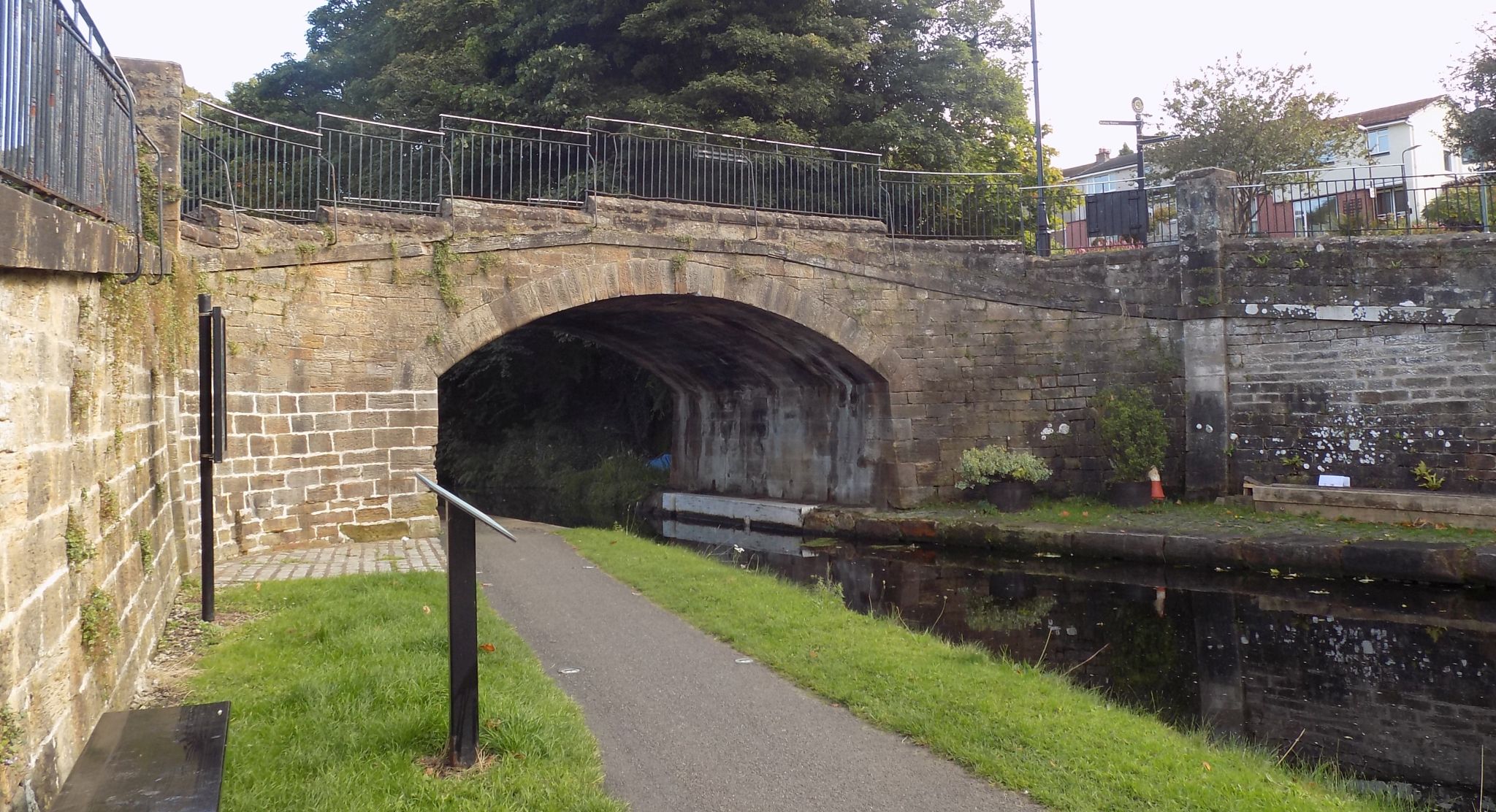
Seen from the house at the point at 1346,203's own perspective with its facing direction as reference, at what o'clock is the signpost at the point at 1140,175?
The signpost is roughly at 1 o'clock from the house.

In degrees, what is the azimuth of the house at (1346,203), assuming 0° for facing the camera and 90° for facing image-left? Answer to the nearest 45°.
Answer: approximately 45°

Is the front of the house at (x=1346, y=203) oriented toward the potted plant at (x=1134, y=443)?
yes

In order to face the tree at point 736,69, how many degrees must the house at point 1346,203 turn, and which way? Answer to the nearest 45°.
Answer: approximately 45° to its right

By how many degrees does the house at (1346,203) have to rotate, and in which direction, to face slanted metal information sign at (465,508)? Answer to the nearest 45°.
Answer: approximately 45° to its left

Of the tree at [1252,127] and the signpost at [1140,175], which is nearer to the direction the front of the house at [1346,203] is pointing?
the signpost

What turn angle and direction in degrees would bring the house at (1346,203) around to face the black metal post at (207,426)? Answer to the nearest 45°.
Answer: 0° — it already faces it

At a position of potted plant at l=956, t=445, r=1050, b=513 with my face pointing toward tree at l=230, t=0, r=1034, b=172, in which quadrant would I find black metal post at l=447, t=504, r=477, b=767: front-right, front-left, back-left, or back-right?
back-left

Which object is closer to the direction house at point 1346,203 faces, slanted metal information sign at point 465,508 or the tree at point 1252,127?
the slanted metal information sign

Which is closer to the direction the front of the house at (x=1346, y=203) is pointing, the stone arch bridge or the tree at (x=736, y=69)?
the stone arch bridge
